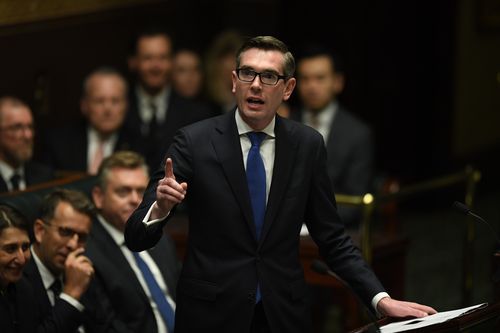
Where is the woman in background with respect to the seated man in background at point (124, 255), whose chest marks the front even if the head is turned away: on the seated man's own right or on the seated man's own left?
on the seated man's own right

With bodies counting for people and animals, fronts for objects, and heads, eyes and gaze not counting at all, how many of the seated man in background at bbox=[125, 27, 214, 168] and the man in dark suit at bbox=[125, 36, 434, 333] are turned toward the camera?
2

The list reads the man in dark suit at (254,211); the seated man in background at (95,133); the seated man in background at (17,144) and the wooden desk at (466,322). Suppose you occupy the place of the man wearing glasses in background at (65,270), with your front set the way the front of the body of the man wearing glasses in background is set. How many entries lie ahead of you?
2

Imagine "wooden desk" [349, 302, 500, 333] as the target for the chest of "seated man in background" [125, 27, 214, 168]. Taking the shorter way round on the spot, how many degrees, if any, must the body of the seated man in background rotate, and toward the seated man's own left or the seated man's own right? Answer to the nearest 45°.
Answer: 0° — they already face it

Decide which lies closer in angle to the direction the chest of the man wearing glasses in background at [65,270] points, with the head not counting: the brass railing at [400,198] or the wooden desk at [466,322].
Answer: the wooden desk

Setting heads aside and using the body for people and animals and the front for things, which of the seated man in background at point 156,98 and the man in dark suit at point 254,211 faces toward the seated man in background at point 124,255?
the seated man in background at point 156,98

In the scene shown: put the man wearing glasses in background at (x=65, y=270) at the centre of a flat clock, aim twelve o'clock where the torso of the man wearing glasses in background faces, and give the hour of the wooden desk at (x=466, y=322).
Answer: The wooden desk is roughly at 12 o'clock from the man wearing glasses in background.
